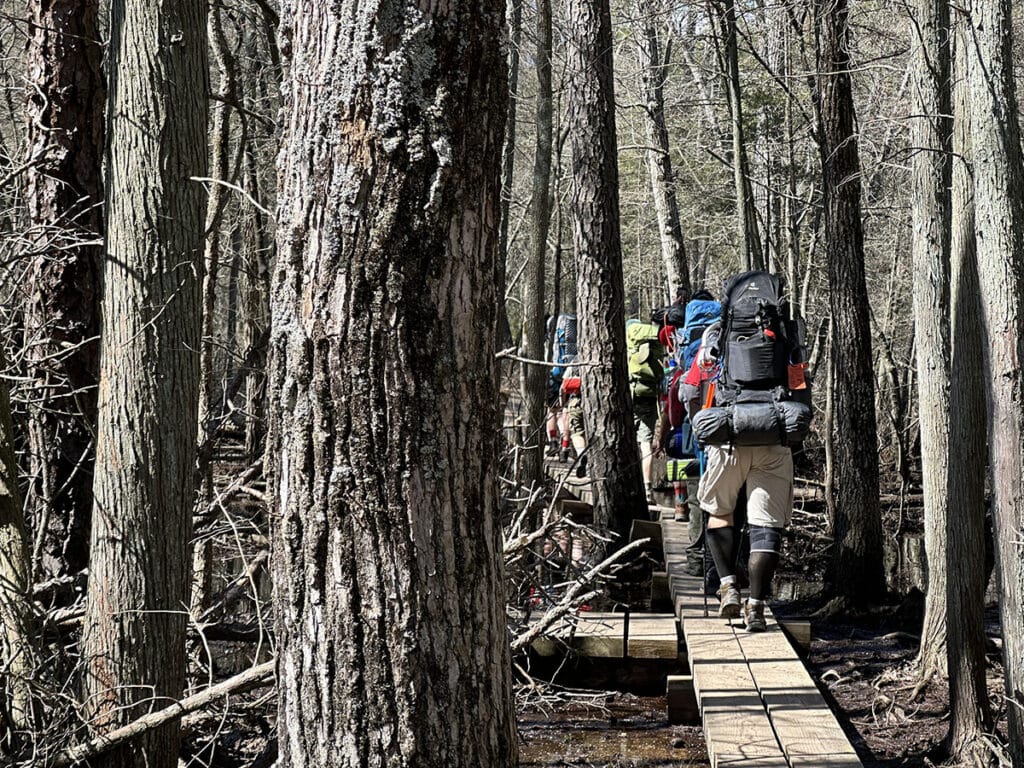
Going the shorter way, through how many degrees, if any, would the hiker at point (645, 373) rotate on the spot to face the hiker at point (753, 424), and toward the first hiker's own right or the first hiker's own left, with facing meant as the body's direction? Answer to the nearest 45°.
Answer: approximately 180°

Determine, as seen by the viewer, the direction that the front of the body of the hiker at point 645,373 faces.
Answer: away from the camera

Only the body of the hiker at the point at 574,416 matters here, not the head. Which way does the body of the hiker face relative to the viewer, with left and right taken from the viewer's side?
facing away from the viewer and to the left of the viewer

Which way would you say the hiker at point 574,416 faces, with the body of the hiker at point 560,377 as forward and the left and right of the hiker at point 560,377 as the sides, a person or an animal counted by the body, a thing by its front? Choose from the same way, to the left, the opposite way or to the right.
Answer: the same way

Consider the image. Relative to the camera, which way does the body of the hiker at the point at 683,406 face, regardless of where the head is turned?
away from the camera

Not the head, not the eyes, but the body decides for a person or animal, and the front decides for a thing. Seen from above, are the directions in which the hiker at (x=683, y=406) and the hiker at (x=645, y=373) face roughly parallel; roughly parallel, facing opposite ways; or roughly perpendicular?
roughly parallel

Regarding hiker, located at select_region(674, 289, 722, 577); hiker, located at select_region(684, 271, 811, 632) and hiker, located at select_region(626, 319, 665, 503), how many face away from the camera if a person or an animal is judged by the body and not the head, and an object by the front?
3

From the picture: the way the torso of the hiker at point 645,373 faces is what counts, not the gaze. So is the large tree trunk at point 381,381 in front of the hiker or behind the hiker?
behind

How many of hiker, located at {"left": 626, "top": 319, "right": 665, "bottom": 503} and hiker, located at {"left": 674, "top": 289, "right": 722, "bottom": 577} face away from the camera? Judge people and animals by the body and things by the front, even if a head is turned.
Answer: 2

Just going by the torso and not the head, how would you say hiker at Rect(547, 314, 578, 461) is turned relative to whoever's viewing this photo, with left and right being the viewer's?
facing away from the viewer and to the left of the viewer

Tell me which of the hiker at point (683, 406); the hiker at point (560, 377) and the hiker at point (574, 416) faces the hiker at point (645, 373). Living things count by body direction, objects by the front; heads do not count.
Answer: the hiker at point (683, 406)

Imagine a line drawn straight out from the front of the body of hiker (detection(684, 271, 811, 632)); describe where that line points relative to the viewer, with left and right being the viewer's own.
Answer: facing away from the viewer
